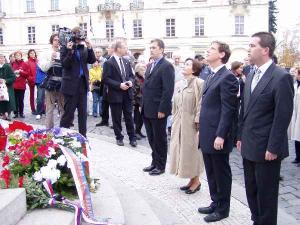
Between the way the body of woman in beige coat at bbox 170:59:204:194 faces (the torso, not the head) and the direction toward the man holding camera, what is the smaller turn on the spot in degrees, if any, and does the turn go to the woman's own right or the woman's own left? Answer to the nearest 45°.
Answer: approximately 90° to the woman's own right

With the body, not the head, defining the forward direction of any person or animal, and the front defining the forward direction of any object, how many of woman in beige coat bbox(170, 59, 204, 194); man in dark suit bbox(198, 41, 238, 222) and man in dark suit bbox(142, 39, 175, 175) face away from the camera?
0

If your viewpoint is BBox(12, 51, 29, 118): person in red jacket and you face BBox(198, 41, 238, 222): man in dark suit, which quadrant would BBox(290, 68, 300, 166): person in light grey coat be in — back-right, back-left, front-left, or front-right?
front-left

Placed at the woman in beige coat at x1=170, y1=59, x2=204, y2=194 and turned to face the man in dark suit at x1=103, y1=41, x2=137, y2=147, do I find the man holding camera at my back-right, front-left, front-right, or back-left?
front-left

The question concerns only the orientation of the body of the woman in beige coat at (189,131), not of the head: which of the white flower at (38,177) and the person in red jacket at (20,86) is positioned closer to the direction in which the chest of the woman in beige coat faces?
the white flower

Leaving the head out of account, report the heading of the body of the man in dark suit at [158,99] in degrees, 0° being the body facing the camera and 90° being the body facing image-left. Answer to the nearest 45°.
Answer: approximately 45°

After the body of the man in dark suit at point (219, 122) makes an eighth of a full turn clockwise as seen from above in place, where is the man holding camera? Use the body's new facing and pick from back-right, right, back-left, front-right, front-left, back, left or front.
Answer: front-right

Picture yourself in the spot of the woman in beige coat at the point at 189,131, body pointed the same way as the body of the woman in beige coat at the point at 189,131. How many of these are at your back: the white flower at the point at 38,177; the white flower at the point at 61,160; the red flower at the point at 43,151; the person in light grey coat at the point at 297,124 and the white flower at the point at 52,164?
1

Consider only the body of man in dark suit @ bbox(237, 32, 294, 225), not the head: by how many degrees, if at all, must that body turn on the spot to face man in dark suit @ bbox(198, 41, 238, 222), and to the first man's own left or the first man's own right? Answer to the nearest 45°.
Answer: approximately 90° to the first man's own right

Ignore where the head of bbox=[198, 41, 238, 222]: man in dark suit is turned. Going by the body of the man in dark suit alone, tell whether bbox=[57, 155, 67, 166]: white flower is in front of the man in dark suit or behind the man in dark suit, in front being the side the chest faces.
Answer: in front

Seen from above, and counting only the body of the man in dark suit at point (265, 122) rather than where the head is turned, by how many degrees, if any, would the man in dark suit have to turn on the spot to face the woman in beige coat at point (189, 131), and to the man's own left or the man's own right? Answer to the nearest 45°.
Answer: approximately 90° to the man's own right
